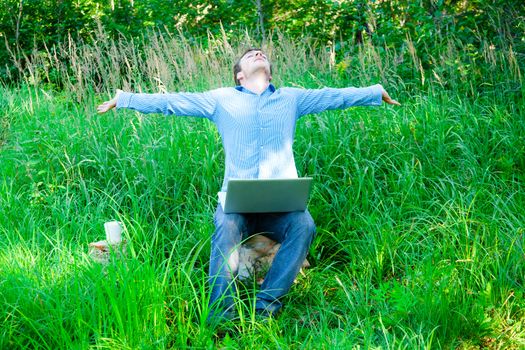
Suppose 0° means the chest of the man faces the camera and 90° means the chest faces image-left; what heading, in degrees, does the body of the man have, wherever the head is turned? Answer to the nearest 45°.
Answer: approximately 0°

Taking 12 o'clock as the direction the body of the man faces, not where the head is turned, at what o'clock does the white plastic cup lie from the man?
The white plastic cup is roughly at 3 o'clock from the man.
